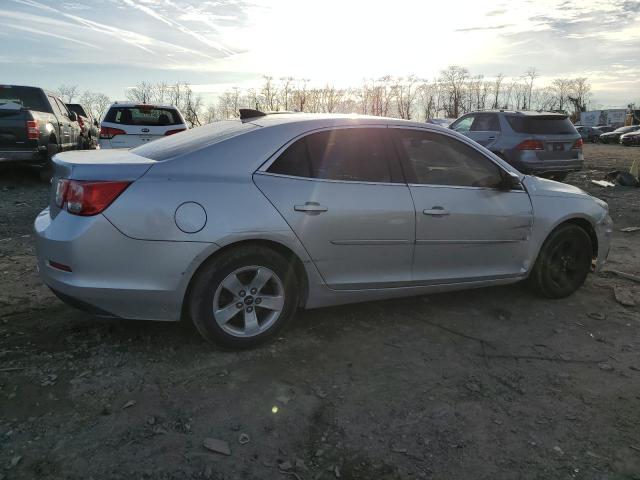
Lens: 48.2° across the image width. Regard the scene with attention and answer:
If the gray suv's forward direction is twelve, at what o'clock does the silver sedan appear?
The silver sedan is roughly at 8 o'clock from the gray suv.

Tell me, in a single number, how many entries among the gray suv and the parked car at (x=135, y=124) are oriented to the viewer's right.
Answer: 0

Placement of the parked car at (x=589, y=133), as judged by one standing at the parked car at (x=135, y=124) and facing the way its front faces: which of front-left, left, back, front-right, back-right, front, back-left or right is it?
front-right

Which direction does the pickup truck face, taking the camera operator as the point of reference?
facing away from the viewer and to the right of the viewer

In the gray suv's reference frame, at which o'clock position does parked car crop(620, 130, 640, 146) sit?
The parked car is roughly at 2 o'clock from the gray suv.

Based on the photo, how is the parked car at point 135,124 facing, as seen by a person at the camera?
facing away from the viewer

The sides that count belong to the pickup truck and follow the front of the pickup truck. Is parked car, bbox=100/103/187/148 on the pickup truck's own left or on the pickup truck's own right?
on the pickup truck's own right

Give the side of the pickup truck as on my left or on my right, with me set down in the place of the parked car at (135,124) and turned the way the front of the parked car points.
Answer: on my left

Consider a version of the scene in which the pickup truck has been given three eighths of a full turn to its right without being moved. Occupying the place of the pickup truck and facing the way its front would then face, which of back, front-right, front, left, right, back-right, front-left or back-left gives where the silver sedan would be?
front

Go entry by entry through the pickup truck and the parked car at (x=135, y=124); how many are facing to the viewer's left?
0

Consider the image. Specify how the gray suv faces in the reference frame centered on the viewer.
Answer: facing away from the viewer and to the left of the viewer
